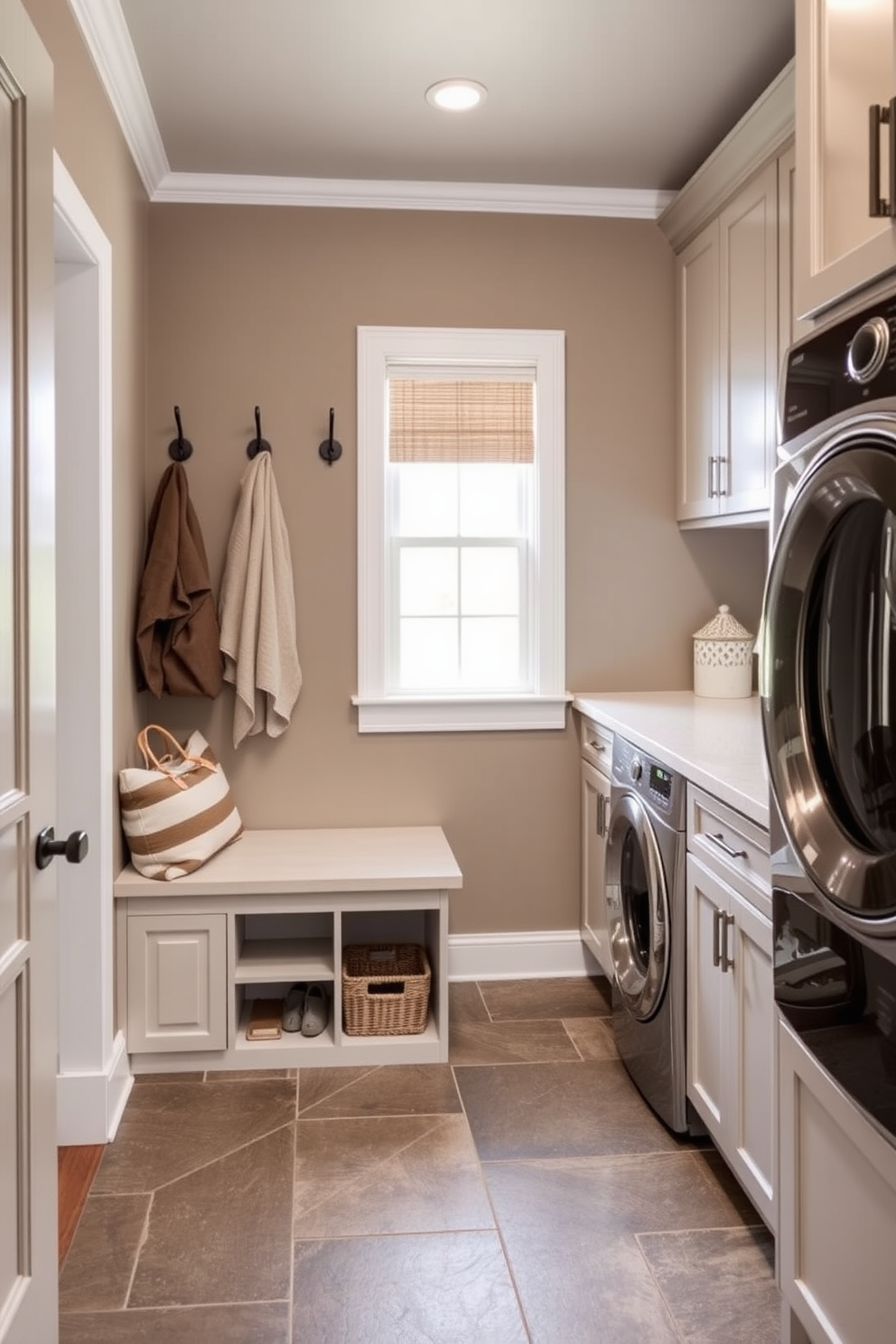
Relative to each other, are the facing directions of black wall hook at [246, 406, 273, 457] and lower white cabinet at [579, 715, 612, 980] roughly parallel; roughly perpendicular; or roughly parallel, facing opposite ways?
roughly perpendicular

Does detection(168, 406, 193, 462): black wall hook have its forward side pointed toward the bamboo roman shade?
no

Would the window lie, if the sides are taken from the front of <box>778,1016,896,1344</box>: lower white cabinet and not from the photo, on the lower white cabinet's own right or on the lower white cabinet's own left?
on the lower white cabinet's own right

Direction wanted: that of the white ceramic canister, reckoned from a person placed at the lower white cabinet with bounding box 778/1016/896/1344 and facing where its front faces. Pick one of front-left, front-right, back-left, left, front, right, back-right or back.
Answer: back-right

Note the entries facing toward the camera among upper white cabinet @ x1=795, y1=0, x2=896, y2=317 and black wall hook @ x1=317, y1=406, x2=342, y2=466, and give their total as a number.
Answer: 1

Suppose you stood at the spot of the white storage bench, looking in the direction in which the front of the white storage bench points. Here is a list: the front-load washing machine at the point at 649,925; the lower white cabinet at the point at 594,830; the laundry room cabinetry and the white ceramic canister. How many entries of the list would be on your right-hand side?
0

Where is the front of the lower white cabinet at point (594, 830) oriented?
to the viewer's left

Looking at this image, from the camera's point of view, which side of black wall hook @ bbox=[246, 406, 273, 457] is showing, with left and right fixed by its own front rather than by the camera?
front

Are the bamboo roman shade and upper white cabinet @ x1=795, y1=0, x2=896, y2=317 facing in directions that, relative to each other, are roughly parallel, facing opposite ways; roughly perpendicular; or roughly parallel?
roughly perpendicular

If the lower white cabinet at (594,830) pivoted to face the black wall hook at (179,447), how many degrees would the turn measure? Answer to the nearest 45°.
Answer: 0° — it already faces it

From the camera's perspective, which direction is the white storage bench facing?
toward the camera
